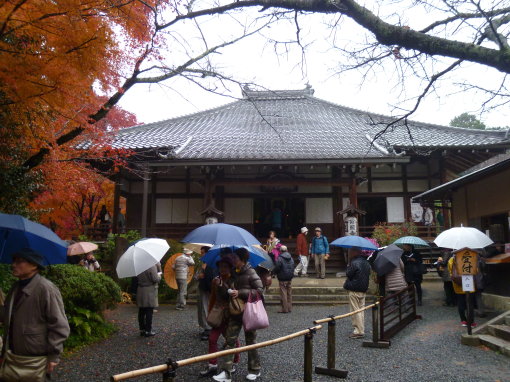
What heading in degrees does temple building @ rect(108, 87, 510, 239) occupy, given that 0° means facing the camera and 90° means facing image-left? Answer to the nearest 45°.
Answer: approximately 0°

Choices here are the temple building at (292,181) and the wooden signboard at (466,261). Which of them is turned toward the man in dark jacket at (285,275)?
the temple building

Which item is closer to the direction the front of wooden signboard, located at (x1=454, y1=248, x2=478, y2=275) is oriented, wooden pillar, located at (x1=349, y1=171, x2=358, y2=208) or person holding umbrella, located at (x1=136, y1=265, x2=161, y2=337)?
the person holding umbrella

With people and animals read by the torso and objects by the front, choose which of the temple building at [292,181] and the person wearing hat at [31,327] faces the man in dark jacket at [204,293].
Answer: the temple building

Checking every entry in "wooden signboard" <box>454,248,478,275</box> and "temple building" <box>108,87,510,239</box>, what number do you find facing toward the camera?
2

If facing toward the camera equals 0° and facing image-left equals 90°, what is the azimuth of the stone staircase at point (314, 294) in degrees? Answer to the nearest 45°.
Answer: approximately 0°

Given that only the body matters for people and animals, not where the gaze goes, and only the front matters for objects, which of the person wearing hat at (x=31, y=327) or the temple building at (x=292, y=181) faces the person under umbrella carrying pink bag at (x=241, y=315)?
the temple building

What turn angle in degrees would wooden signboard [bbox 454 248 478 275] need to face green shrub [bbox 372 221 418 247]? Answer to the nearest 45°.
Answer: approximately 180°

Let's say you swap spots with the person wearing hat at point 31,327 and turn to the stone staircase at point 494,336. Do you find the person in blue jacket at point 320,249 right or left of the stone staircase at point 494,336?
left

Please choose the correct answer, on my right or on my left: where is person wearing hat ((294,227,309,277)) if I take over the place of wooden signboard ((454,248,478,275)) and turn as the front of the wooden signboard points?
on my right

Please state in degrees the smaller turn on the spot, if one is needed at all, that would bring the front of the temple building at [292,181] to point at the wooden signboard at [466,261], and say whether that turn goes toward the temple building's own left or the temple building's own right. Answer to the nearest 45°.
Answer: approximately 45° to the temple building's own left
